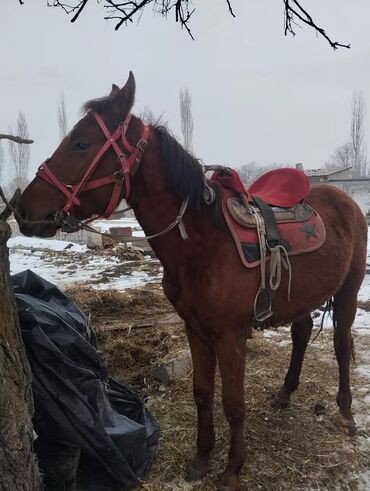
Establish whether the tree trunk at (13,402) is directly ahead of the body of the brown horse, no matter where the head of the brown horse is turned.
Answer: yes

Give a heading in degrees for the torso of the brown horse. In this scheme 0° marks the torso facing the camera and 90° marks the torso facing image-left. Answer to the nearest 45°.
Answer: approximately 45°
